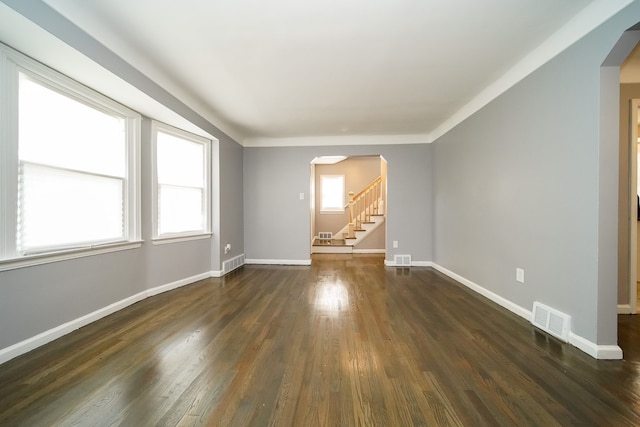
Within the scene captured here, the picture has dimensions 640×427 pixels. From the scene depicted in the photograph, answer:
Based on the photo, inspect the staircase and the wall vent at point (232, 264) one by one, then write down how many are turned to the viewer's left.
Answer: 1

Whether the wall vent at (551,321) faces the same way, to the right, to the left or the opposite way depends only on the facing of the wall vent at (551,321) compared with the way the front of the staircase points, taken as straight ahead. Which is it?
the same way

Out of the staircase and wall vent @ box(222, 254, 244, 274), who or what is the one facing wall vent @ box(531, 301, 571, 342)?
wall vent @ box(222, 254, 244, 274)

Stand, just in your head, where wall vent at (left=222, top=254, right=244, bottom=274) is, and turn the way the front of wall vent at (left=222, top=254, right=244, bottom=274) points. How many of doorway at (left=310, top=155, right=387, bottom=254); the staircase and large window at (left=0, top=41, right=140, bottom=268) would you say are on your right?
1

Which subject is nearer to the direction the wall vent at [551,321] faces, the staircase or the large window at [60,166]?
the large window

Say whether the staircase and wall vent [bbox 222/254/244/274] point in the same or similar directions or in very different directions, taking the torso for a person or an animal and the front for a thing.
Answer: very different directions

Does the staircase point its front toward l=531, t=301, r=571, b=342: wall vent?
no

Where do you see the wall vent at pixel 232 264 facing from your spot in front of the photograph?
facing the viewer and to the right of the viewer

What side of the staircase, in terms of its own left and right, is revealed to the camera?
left

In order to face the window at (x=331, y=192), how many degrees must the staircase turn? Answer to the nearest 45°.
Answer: approximately 45° to its right

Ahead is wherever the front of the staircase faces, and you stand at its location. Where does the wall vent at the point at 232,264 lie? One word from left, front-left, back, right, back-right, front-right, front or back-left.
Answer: front-left

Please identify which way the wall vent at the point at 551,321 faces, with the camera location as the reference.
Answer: facing the viewer and to the left of the viewer

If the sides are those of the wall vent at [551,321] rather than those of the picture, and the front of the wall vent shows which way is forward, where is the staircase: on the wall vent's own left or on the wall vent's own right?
on the wall vent's own right

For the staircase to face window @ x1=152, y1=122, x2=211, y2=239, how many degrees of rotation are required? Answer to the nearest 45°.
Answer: approximately 45° to its left

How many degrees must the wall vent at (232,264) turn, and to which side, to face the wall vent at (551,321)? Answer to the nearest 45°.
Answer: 0° — it already faces it

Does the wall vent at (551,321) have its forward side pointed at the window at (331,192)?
no

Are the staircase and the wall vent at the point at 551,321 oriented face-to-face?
no

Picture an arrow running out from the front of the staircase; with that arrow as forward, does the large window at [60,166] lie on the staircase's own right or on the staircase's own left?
on the staircase's own left
